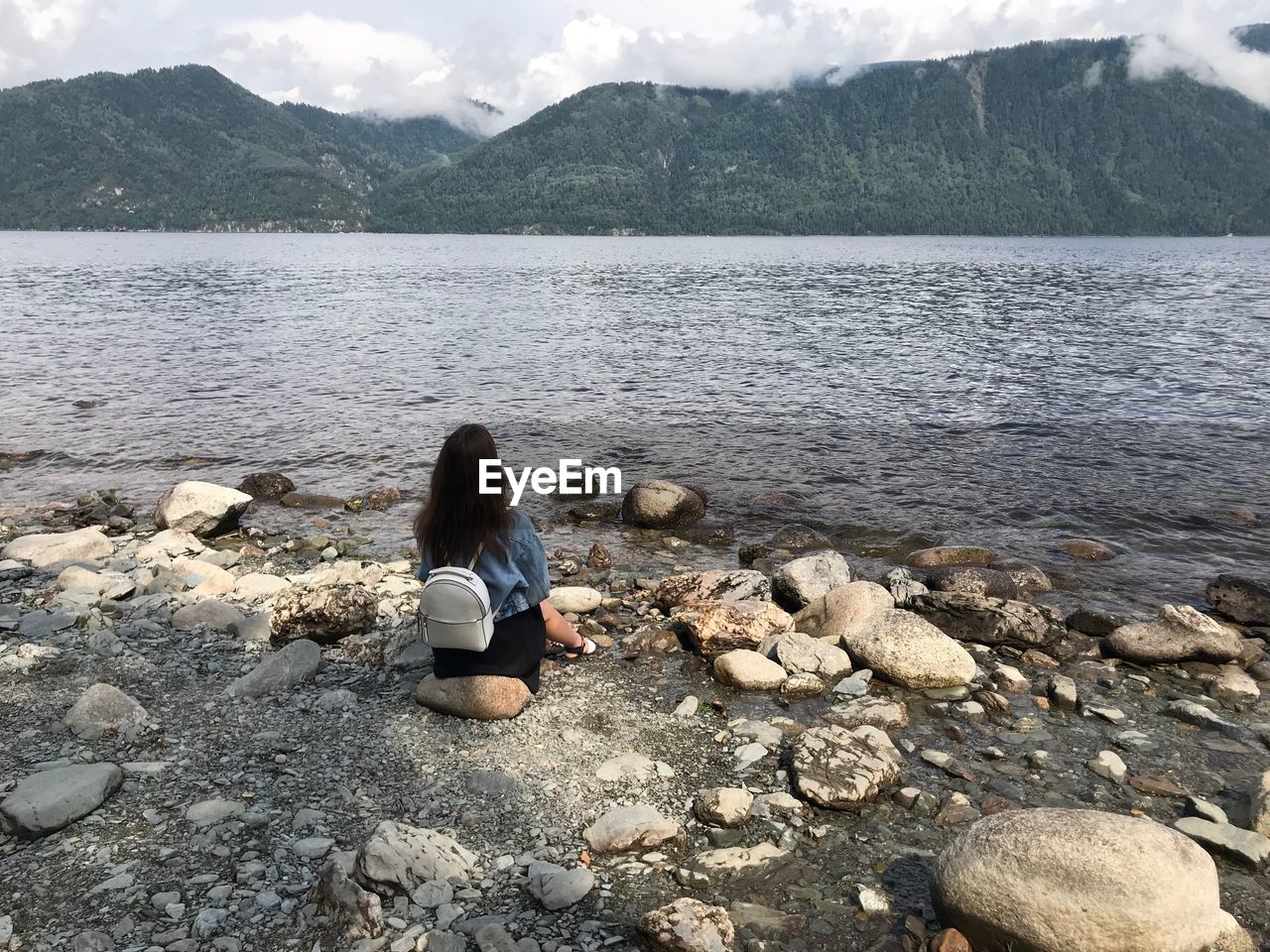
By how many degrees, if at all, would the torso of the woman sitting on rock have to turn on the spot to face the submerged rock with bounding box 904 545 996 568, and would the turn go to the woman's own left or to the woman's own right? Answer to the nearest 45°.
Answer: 0° — they already face it

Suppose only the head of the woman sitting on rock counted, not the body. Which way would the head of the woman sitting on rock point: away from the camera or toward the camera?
away from the camera

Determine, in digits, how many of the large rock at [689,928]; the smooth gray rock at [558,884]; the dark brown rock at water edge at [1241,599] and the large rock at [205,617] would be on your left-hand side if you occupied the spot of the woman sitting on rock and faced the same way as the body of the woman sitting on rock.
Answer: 1

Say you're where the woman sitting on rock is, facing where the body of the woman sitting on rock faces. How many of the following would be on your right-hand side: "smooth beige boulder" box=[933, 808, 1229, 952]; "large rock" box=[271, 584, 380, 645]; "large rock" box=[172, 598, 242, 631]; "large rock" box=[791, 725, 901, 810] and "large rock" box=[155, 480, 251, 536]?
2

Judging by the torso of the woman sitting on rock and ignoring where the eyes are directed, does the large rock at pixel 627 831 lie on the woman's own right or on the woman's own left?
on the woman's own right

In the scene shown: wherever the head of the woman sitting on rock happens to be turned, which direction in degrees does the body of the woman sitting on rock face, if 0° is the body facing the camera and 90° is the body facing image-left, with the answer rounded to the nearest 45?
approximately 225°

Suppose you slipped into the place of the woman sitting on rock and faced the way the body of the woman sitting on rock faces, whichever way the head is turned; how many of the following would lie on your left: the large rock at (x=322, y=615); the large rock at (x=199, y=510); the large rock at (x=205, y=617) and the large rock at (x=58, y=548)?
4

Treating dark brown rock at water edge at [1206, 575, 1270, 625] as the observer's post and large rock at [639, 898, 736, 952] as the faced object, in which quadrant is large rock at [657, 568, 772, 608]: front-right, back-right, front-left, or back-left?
front-right

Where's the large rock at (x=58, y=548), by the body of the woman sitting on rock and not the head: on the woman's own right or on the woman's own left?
on the woman's own left

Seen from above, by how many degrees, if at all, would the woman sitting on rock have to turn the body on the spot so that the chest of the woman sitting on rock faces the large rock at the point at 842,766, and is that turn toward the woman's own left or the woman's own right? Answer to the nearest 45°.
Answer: approximately 90° to the woman's own right

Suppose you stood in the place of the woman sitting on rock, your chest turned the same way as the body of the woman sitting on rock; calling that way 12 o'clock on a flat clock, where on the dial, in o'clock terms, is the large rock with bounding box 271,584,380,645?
The large rock is roughly at 9 o'clock from the woman sitting on rock.

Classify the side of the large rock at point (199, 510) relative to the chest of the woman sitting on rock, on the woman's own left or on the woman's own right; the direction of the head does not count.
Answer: on the woman's own left

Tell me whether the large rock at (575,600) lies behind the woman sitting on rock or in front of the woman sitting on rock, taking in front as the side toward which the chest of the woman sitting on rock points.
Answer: in front

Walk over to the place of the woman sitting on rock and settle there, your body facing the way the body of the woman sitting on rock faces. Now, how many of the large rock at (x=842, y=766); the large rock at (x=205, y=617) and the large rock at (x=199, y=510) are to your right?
1

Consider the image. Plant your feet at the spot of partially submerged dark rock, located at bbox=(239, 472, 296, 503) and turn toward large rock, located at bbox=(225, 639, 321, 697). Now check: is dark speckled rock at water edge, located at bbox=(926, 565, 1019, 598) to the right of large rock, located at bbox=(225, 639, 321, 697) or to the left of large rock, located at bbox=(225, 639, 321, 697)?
left

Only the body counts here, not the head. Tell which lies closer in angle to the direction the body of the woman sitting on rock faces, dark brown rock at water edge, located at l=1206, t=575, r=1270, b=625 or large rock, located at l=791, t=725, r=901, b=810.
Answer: the dark brown rock at water edge

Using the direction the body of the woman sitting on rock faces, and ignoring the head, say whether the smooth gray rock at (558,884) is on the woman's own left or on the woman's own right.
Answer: on the woman's own right
